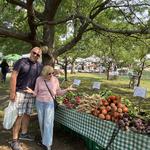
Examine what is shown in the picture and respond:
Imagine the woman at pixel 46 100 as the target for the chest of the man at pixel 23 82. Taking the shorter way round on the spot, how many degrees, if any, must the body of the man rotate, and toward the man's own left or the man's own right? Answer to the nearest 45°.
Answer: approximately 45° to the man's own left

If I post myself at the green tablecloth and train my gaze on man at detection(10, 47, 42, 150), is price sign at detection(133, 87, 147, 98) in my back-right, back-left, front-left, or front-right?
back-right

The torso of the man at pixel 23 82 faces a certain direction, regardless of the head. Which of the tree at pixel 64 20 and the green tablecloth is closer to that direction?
the green tablecloth

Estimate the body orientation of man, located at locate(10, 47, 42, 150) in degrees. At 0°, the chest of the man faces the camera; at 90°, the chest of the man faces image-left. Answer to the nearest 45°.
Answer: approximately 315°
